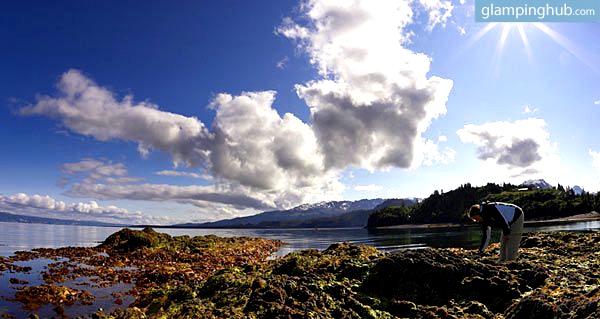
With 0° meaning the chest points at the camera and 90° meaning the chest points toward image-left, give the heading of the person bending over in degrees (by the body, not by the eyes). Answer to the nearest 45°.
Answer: approximately 90°
